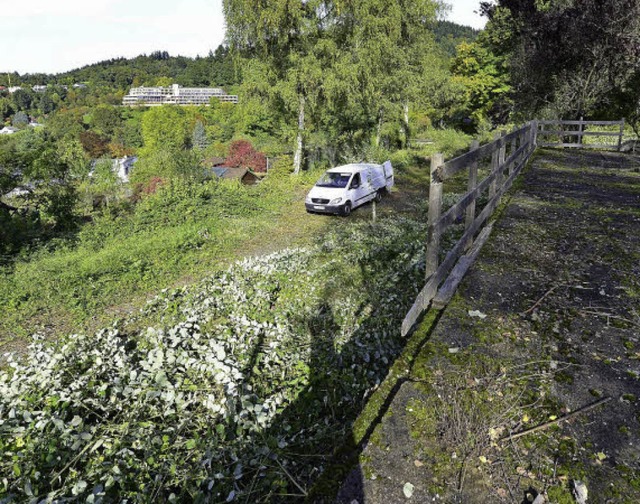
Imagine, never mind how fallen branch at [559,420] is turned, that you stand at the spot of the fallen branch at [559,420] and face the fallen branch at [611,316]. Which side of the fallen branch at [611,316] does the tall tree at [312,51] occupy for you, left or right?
left

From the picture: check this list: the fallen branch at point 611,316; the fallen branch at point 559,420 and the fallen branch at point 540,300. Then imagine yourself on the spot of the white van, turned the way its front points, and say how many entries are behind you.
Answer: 0

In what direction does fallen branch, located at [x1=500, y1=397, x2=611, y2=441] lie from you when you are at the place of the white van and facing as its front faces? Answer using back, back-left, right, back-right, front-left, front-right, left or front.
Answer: front-left

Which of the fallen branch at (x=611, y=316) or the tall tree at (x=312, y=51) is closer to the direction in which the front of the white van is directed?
the fallen branch

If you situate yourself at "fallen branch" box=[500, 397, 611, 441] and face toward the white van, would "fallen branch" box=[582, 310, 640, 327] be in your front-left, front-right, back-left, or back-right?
front-right

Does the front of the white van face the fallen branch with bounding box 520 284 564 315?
no

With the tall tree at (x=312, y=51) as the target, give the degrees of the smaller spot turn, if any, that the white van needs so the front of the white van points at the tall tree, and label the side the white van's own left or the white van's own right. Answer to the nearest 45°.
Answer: approximately 135° to the white van's own right

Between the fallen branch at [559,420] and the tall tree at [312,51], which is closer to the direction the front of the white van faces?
the fallen branch

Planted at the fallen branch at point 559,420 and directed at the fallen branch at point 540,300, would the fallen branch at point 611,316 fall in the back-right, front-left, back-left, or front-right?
front-right

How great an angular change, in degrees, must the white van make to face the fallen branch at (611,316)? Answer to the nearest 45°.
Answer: approximately 45° to its left

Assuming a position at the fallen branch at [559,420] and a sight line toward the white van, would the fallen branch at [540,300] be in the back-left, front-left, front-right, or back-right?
front-right
